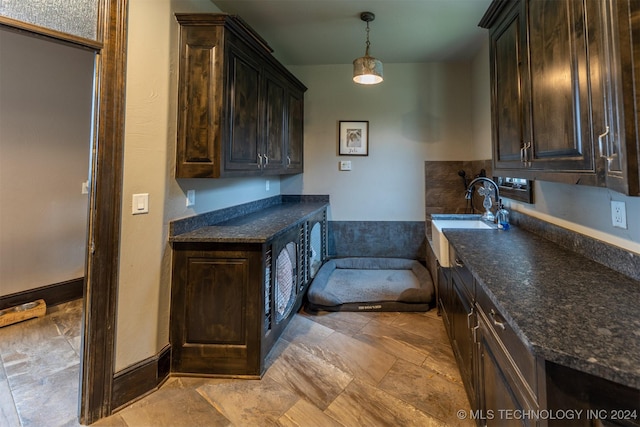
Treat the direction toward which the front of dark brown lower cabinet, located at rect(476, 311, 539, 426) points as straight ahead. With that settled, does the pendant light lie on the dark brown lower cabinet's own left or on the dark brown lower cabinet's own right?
on the dark brown lower cabinet's own right

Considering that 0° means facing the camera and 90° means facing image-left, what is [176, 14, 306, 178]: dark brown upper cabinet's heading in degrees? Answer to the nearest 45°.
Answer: approximately 270°

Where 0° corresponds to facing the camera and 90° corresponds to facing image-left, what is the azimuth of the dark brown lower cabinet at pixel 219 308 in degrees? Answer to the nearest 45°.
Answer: approximately 270°

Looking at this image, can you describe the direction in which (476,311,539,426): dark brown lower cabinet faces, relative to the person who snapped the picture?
facing to the left of the viewer

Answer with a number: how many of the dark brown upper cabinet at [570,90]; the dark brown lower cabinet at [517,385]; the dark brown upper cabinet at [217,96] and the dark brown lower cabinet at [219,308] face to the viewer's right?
2

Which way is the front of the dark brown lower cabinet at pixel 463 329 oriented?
to the viewer's left

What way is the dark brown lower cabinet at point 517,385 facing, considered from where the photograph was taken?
facing to the left of the viewer
